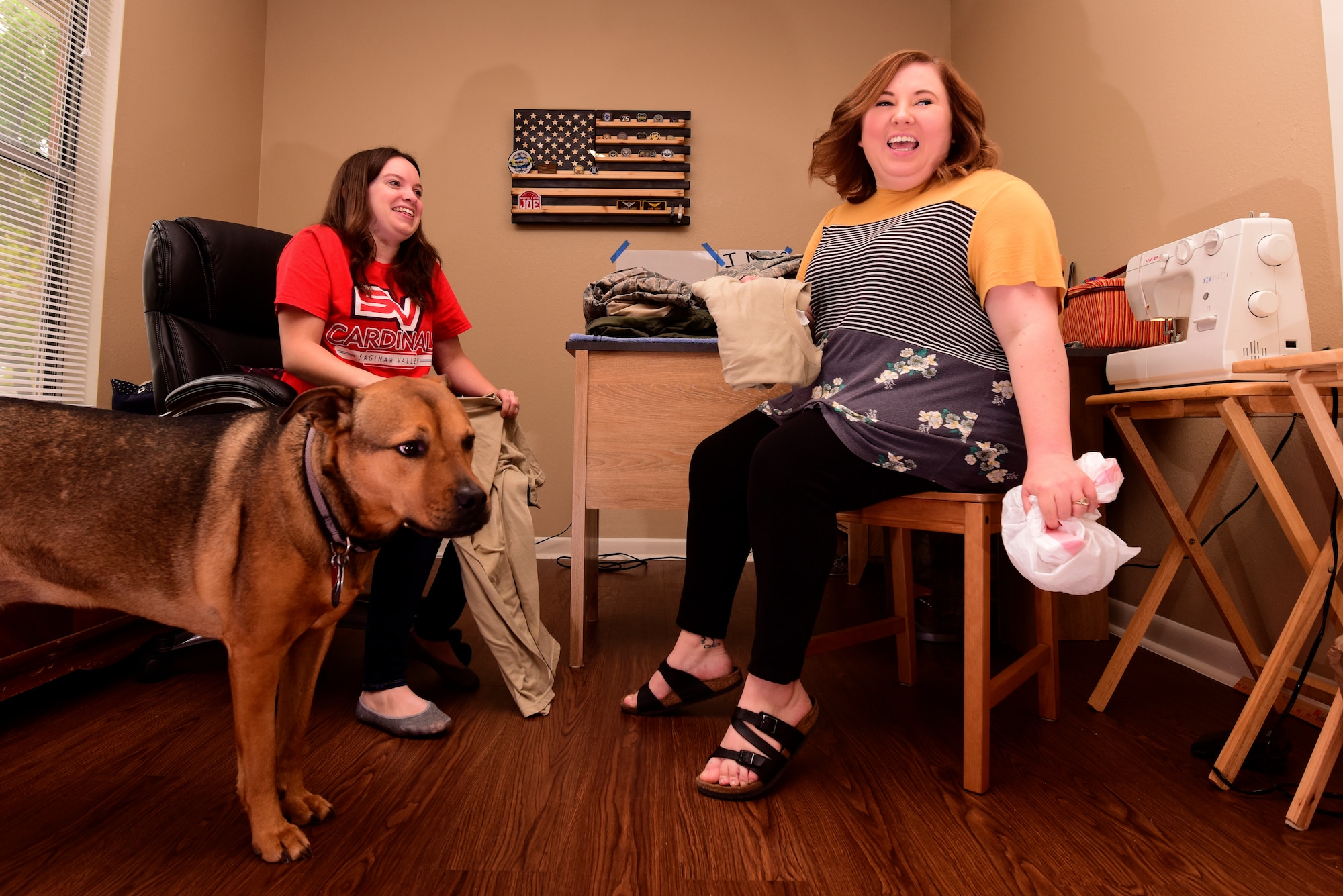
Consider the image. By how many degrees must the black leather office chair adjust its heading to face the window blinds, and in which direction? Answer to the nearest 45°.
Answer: approximately 180°

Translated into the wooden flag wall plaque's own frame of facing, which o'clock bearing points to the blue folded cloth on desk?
The blue folded cloth on desk is roughly at 12 o'clock from the wooden flag wall plaque.

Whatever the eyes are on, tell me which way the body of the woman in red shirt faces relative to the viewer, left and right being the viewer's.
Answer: facing the viewer and to the right of the viewer

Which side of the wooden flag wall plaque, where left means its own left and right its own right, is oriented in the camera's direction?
front

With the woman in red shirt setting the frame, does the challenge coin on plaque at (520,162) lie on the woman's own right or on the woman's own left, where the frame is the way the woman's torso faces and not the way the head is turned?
on the woman's own left

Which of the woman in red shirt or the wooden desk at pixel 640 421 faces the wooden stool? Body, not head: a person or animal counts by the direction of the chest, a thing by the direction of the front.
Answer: the woman in red shirt

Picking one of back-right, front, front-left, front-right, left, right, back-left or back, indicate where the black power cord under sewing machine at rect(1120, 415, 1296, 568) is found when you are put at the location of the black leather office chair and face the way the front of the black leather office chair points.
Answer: front

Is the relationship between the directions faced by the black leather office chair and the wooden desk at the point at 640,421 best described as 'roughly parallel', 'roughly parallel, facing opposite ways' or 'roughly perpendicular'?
roughly perpendicular
